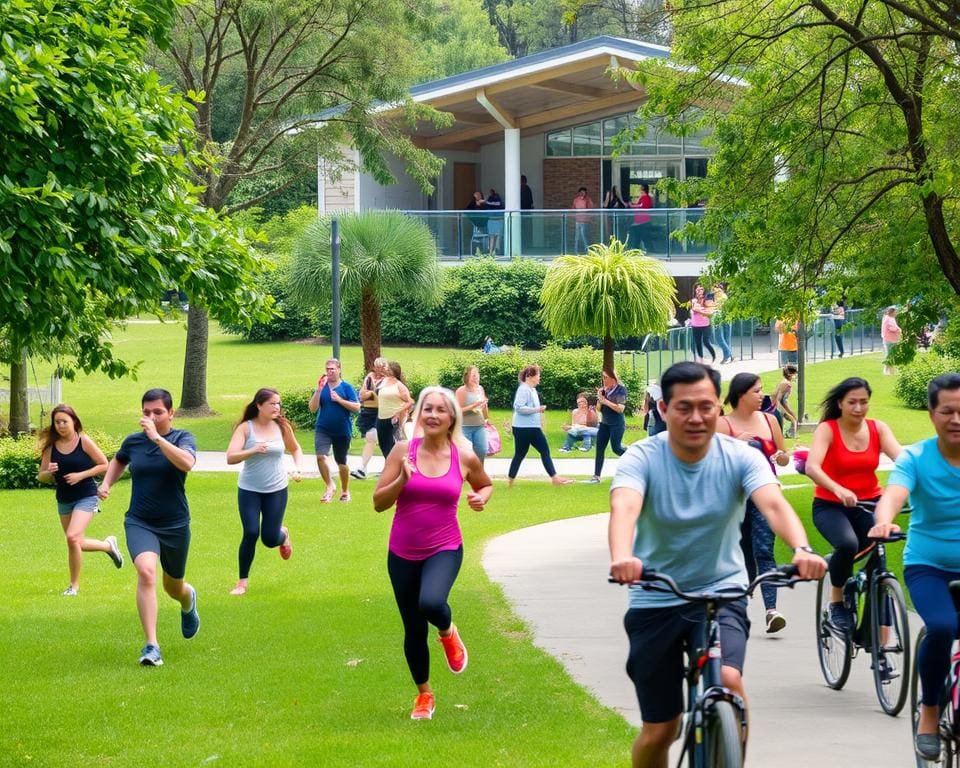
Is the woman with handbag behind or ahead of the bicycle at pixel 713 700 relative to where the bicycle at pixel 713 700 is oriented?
behind

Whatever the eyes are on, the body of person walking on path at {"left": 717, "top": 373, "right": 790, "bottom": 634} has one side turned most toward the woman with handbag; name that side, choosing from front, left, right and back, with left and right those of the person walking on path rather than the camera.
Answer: back

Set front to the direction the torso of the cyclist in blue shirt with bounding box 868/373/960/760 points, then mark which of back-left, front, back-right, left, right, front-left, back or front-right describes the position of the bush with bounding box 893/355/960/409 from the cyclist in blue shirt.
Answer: back

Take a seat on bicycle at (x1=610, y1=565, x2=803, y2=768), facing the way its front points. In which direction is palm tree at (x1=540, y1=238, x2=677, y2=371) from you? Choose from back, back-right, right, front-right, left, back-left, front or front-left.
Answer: back

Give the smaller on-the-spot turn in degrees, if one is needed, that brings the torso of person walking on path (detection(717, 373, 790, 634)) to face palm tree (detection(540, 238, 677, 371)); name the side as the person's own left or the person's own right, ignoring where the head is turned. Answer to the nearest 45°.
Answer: approximately 135° to the person's own left

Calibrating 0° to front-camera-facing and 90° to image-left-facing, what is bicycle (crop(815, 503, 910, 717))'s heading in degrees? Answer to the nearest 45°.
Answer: approximately 315°

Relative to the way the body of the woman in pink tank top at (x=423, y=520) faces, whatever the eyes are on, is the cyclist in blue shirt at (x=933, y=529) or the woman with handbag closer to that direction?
the cyclist in blue shirt
